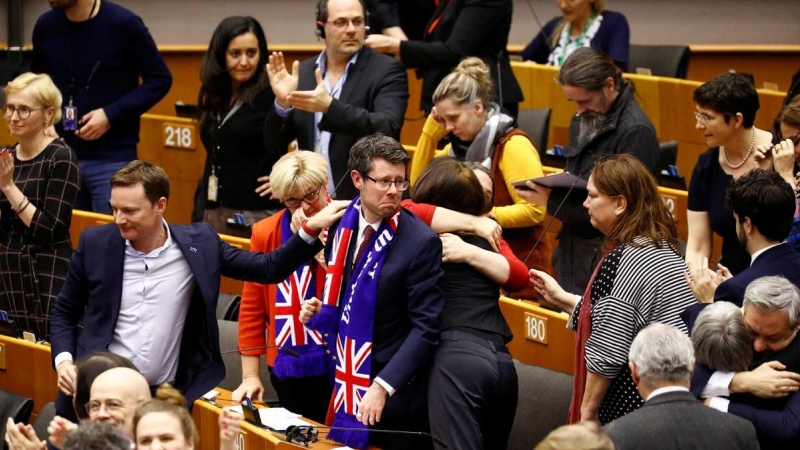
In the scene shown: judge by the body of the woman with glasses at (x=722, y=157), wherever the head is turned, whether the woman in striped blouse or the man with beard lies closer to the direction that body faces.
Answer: the woman in striped blouse

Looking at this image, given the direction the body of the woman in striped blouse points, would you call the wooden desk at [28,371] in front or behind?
in front

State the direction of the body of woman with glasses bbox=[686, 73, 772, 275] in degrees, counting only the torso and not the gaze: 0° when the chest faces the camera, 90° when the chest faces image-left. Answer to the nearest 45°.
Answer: approximately 45°

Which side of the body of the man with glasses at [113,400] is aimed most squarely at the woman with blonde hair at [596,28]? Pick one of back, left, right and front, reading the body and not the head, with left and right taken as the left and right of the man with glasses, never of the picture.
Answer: back

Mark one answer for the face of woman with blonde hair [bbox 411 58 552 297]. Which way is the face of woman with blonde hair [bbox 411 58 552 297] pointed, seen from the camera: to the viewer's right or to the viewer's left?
to the viewer's left

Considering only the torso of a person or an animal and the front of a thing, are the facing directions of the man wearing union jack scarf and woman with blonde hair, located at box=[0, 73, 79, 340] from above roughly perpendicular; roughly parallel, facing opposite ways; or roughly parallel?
roughly parallel

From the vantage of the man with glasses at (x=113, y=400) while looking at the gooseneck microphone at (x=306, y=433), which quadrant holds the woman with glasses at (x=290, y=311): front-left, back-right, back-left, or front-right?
front-left

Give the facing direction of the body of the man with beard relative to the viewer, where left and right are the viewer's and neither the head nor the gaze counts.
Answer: facing the viewer and to the left of the viewer

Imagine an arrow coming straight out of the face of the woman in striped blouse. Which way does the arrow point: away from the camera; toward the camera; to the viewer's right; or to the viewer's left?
to the viewer's left
